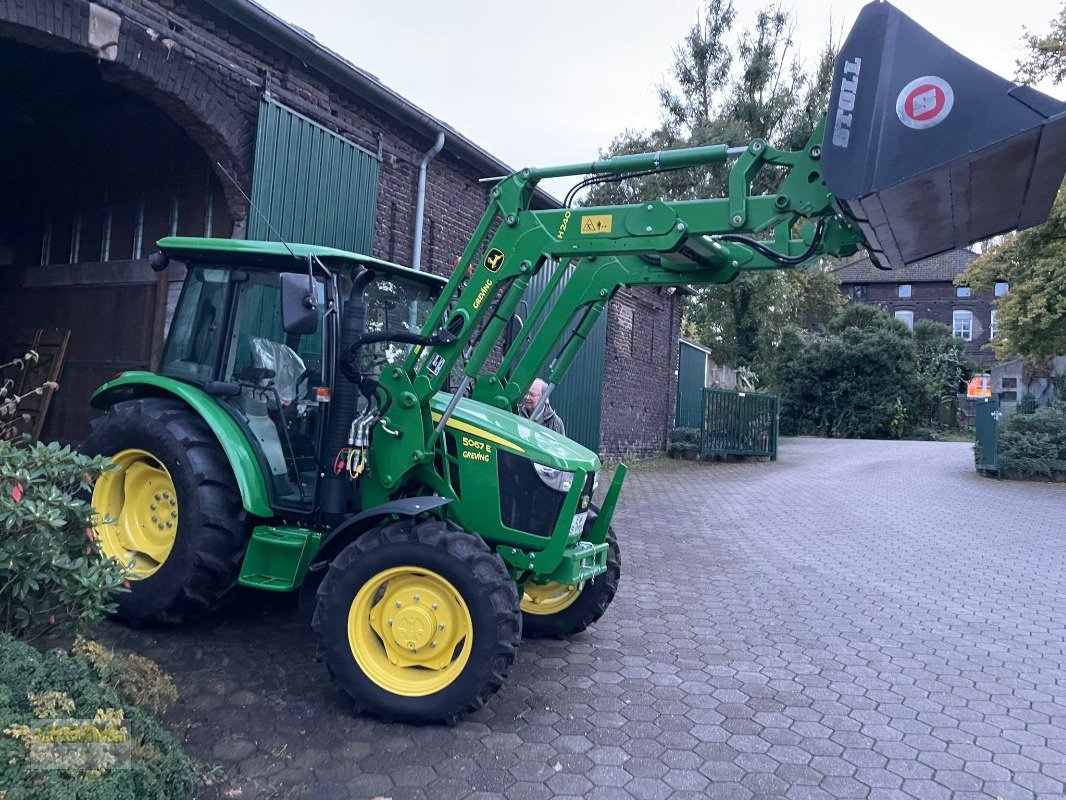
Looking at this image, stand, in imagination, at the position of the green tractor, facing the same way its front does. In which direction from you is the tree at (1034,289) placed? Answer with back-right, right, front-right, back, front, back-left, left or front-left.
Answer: left

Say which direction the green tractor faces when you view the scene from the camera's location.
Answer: facing the viewer and to the right of the viewer

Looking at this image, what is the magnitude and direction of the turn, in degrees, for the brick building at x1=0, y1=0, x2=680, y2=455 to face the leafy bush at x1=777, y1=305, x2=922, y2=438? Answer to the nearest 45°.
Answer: approximately 90° to its left

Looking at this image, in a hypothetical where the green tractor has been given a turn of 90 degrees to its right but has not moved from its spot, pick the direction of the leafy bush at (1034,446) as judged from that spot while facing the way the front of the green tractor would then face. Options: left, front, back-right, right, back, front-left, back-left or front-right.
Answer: back

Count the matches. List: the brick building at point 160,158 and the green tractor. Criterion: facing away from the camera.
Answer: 0

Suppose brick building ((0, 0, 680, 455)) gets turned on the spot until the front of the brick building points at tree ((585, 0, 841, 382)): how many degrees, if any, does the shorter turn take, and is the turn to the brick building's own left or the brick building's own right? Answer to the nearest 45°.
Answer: approximately 90° to the brick building's own left

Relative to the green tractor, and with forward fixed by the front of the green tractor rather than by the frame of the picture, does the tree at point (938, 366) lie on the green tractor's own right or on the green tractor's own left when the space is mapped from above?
on the green tractor's own left

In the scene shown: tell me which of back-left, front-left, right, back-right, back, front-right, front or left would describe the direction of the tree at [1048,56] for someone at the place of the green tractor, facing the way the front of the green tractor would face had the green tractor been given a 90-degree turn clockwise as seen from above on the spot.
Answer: back

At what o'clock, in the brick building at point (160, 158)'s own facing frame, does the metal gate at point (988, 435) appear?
The metal gate is roughly at 10 o'clock from the brick building.
